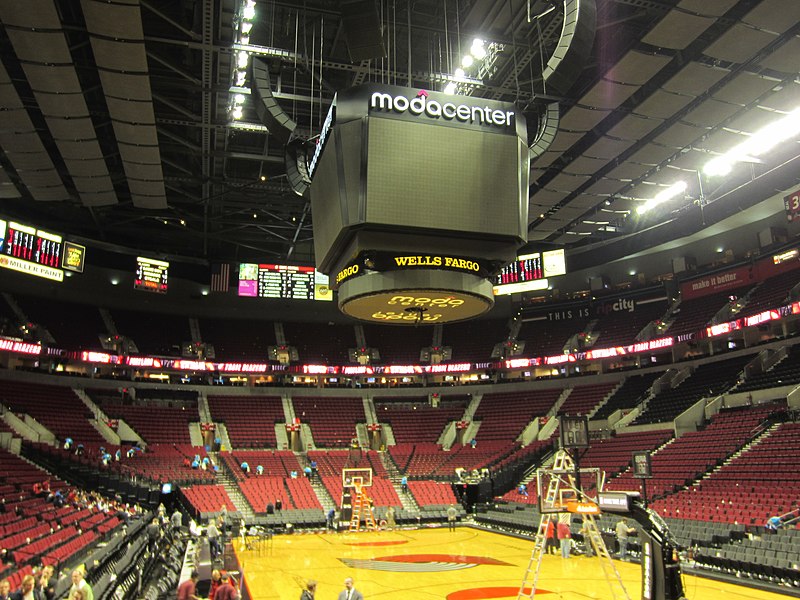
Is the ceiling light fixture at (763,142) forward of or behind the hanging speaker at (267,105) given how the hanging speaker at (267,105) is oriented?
behind

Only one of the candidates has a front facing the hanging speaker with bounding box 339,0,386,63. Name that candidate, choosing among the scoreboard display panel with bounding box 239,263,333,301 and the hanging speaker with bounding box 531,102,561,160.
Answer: the scoreboard display panel

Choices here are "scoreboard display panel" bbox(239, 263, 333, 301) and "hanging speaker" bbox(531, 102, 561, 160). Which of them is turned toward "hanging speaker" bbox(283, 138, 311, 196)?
the scoreboard display panel

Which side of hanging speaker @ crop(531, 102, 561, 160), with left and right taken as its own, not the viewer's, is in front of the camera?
right

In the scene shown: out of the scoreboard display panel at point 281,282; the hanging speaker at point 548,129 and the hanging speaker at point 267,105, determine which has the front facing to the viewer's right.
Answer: the hanging speaker at point 548,129

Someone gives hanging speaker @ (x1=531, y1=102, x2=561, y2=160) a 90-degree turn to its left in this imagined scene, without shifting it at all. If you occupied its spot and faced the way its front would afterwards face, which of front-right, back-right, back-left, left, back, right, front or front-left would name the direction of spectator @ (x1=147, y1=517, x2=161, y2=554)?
left

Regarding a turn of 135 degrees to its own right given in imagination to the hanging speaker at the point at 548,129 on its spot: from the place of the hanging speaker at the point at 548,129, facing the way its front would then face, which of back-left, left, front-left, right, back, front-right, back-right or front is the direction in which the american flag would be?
right

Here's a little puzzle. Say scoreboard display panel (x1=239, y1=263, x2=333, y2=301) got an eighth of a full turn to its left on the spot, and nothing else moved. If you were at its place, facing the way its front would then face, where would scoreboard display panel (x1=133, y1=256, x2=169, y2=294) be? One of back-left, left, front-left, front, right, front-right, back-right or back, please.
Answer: back-right
